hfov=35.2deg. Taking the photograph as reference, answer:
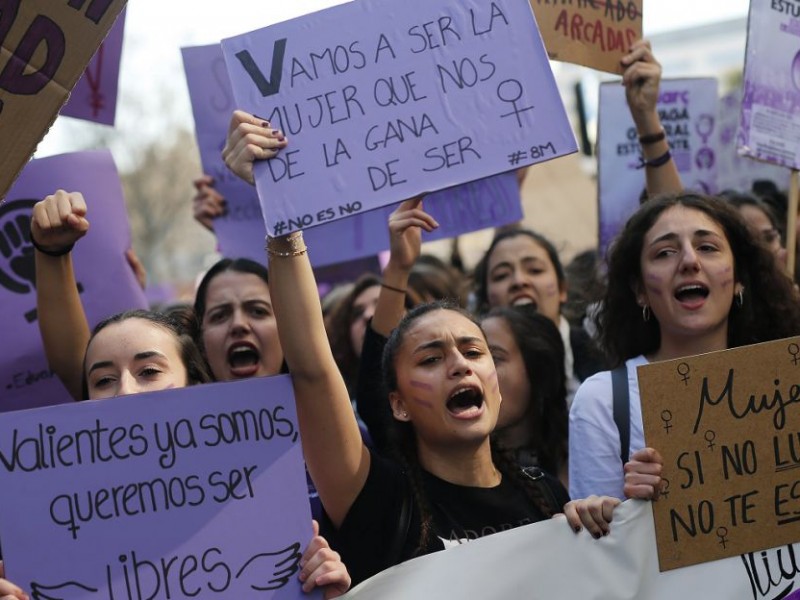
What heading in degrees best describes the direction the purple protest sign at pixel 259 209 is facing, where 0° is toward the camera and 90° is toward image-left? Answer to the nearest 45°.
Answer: approximately 0°

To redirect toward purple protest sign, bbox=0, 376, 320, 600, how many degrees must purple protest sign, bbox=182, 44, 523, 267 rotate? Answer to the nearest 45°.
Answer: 0° — it already faces it

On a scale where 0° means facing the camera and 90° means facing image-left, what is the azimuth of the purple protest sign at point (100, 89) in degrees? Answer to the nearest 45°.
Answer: approximately 0°

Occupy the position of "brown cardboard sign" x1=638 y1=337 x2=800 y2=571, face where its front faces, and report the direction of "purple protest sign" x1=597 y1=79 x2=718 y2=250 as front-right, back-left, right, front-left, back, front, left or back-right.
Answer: back

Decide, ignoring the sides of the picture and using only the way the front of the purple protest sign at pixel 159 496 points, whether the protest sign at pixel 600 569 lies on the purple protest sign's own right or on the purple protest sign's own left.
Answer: on the purple protest sign's own left

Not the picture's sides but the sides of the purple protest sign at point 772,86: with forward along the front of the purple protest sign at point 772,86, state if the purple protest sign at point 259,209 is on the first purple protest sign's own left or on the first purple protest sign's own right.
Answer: on the first purple protest sign's own right
